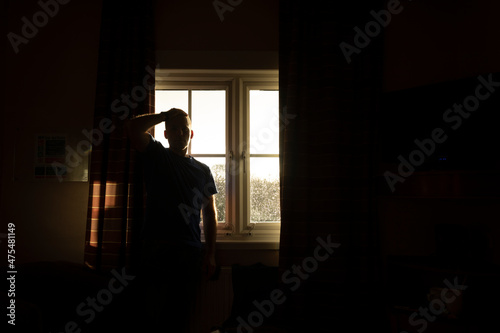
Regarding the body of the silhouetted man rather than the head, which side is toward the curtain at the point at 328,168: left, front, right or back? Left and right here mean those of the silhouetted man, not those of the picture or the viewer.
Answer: left

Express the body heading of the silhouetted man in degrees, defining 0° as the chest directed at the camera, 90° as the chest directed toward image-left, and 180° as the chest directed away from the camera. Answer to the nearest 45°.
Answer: approximately 0°

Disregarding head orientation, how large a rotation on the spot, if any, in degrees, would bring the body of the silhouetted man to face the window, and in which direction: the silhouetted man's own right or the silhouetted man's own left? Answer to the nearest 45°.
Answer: approximately 135° to the silhouetted man's own left

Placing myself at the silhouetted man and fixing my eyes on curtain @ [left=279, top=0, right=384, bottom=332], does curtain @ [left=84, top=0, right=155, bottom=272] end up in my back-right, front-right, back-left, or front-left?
back-left

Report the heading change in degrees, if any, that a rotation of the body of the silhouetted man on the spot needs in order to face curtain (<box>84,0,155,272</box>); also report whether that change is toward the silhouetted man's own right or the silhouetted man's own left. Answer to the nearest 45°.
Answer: approximately 135° to the silhouetted man's own right
